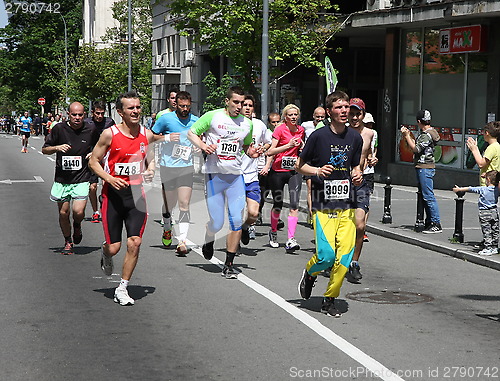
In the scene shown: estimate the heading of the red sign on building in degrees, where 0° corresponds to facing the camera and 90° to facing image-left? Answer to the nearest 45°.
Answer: approximately 45°

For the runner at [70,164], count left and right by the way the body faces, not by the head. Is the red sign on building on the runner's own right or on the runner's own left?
on the runner's own left

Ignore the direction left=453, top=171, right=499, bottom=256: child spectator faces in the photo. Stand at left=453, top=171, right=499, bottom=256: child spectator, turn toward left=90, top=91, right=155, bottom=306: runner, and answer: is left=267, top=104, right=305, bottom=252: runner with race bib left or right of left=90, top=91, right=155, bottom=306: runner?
right

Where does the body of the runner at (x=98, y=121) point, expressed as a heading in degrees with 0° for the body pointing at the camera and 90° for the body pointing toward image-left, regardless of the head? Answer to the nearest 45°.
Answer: approximately 0°

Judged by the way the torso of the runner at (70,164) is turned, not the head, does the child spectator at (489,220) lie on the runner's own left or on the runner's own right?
on the runner's own left

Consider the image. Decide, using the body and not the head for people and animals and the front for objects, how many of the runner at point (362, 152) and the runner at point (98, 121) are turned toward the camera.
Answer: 2

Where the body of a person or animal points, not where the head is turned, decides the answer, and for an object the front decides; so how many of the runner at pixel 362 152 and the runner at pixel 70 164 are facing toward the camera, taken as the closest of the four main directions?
2

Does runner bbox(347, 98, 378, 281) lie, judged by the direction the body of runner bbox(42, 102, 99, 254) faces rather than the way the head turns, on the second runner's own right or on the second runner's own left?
on the second runner's own left

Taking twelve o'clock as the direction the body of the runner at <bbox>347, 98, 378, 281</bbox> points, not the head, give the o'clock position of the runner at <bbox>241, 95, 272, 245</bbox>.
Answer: the runner at <bbox>241, 95, 272, 245</bbox> is roughly at 4 o'clock from the runner at <bbox>347, 98, 378, 281</bbox>.

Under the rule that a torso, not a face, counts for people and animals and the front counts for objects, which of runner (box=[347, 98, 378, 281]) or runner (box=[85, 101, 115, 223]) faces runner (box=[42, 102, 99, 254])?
runner (box=[85, 101, 115, 223])
